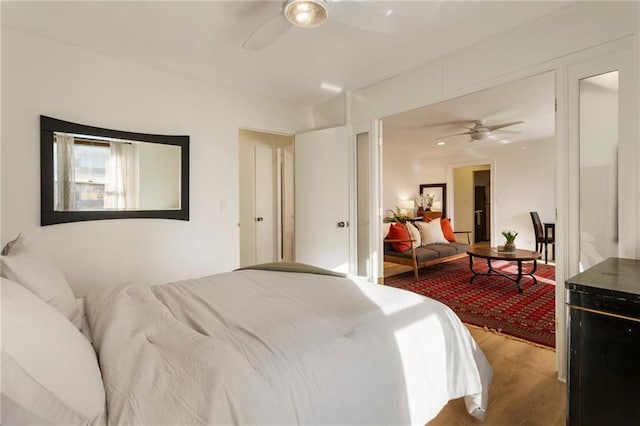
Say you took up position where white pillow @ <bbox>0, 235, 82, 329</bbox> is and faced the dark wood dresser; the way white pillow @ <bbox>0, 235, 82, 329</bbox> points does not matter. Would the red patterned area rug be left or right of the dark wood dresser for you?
left

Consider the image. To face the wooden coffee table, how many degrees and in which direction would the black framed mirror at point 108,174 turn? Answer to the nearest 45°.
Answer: approximately 45° to its left

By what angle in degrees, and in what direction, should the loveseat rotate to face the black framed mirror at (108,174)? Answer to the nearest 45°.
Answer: approximately 90° to its right

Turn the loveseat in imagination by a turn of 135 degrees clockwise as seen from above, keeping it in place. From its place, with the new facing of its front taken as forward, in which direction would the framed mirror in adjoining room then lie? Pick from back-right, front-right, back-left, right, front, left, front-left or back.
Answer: right

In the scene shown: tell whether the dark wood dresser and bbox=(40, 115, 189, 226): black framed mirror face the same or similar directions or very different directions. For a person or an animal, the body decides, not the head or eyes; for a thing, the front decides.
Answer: very different directions

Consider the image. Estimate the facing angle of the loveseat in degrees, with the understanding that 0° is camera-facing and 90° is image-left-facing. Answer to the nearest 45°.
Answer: approximately 315°

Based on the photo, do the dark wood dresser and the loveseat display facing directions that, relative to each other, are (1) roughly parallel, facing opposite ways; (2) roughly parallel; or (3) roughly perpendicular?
roughly perpendicular
